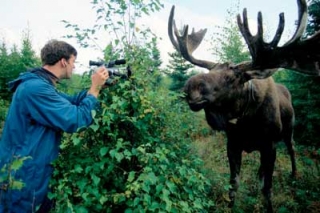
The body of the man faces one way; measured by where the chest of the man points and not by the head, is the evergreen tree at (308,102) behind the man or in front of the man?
in front

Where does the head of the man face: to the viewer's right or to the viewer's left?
to the viewer's right

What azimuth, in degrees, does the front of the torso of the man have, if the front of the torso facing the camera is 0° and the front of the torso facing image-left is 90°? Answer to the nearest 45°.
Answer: approximately 270°
